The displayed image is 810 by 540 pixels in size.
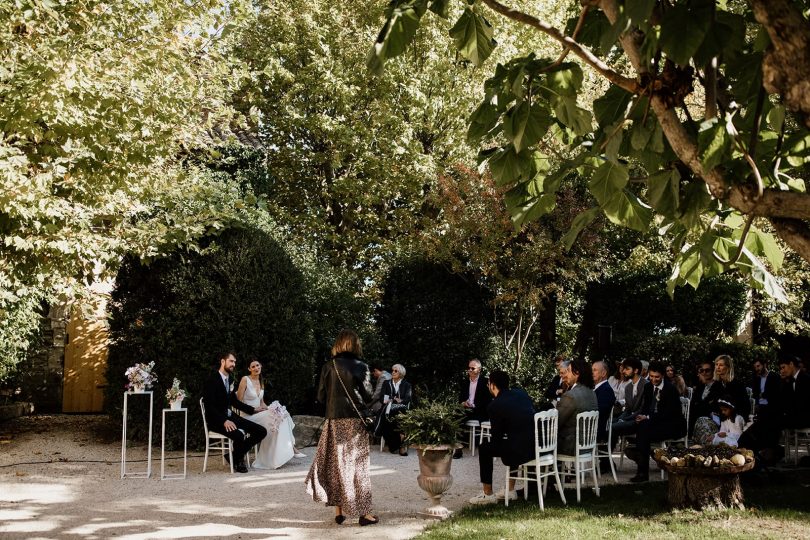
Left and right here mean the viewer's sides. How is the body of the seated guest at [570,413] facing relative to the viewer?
facing to the left of the viewer

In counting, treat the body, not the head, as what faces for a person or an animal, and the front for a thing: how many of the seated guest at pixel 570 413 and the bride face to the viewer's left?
1

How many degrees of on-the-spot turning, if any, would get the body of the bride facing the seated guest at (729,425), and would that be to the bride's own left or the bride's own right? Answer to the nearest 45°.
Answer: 0° — they already face them

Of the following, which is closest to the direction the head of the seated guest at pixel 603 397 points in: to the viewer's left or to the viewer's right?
to the viewer's left

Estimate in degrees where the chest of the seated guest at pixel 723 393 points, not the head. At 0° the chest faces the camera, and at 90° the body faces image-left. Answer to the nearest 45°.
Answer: approximately 45°

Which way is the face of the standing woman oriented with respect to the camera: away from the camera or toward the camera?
away from the camera

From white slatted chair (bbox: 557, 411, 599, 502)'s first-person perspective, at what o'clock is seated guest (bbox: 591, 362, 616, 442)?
The seated guest is roughly at 2 o'clock from the white slatted chair.

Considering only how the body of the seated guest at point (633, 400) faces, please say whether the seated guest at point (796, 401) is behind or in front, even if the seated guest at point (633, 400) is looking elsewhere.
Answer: behind

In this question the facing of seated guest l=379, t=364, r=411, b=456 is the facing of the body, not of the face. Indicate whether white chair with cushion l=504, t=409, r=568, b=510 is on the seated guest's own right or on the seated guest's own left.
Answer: on the seated guest's own left

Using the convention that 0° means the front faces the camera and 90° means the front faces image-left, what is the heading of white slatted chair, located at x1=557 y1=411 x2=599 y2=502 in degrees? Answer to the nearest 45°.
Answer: approximately 135°

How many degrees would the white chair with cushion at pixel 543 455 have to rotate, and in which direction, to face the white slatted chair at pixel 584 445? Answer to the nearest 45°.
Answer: approximately 90° to its right
